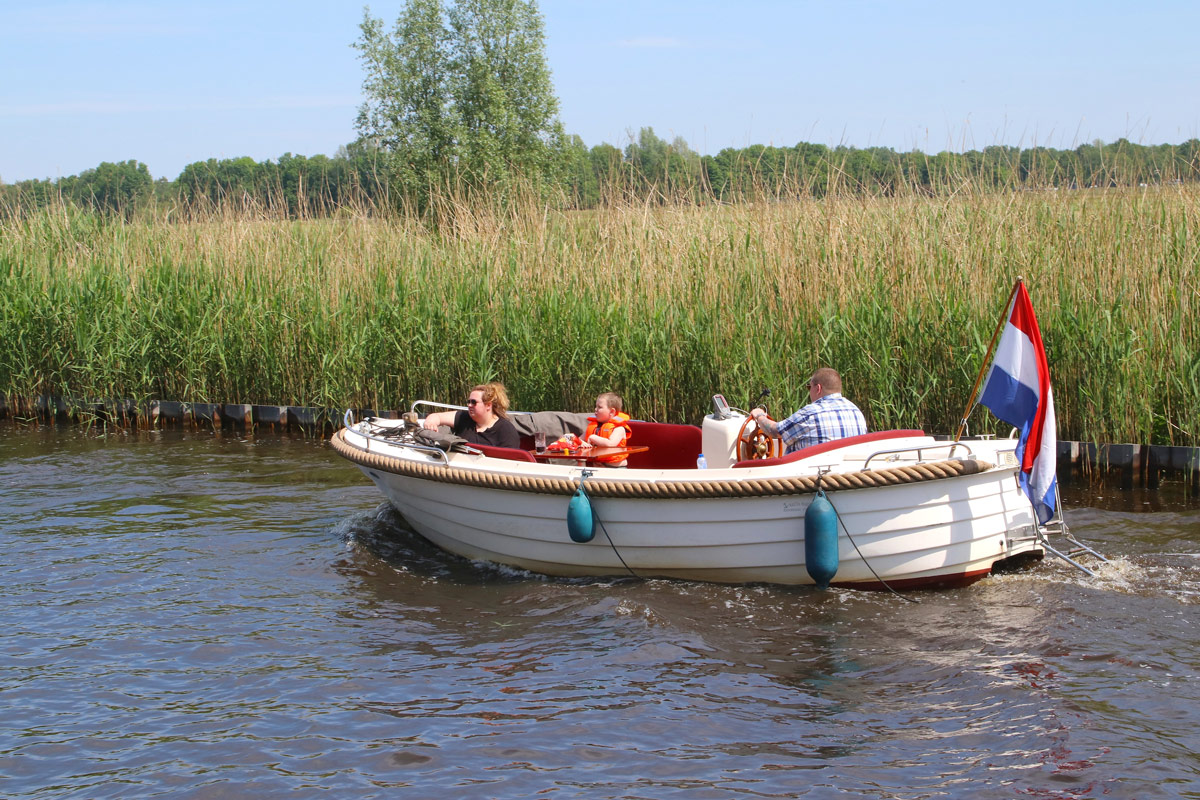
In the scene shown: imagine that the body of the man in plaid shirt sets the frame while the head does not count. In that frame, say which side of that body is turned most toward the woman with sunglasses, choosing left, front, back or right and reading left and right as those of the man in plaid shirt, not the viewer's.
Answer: front

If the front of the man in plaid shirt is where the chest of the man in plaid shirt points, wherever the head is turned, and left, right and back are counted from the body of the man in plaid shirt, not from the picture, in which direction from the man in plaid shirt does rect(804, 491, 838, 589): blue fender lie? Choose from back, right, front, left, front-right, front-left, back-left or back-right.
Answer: back-left

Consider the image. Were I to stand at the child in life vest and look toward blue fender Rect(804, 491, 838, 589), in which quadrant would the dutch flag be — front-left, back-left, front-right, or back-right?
front-left

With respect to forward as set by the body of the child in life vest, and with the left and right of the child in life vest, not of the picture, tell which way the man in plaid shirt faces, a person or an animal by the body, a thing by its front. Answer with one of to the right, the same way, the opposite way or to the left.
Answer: to the right

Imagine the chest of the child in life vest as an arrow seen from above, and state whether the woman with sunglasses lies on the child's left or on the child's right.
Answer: on the child's right

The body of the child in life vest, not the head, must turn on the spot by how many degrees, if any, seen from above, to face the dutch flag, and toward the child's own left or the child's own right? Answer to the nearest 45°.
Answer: approximately 90° to the child's own left

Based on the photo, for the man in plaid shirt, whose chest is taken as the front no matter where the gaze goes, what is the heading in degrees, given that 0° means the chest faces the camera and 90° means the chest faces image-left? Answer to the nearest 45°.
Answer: approximately 135°

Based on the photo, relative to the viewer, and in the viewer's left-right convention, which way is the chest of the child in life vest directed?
facing the viewer and to the left of the viewer

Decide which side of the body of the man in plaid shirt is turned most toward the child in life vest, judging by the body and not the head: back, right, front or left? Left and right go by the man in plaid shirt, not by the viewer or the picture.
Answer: front

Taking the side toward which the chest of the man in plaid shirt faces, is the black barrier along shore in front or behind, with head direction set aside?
in front

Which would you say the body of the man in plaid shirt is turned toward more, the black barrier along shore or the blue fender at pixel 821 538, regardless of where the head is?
the black barrier along shore

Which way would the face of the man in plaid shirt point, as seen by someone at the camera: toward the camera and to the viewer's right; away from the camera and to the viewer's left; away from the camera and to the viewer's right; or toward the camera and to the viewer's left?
away from the camera and to the viewer's left

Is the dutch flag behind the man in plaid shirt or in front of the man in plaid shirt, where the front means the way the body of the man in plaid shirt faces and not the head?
behind

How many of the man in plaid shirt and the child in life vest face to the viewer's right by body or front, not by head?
0
